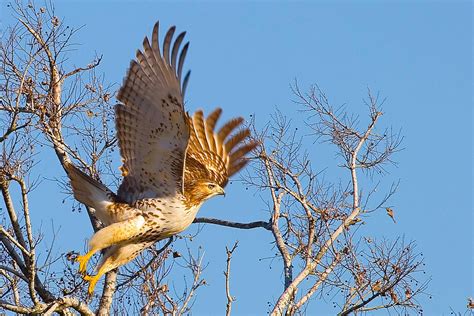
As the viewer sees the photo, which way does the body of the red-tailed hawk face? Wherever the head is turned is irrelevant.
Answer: to the viewer's right
